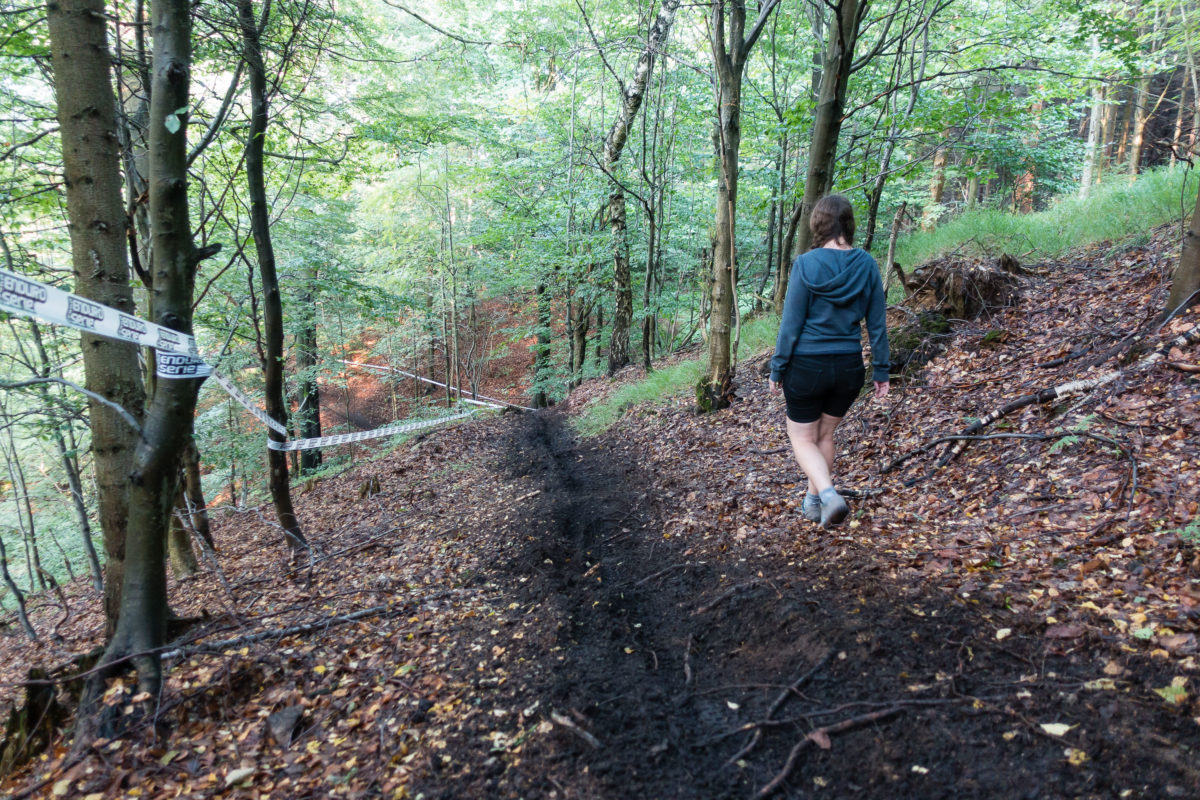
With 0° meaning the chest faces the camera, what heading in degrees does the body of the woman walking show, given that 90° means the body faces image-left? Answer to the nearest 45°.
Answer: approximately 180°

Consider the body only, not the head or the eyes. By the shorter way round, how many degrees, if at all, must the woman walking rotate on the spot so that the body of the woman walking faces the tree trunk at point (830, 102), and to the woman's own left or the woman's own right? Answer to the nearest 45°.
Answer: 0° — they already face it

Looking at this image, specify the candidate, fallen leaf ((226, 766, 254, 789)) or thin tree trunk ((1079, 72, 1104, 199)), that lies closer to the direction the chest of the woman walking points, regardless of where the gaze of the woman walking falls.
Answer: the thin tree trunk

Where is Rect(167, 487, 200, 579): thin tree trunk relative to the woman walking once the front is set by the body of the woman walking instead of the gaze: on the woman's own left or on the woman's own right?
on the woman's own left

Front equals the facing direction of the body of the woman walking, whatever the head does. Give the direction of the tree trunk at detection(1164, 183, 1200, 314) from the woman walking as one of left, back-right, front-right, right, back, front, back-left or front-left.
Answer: front-right

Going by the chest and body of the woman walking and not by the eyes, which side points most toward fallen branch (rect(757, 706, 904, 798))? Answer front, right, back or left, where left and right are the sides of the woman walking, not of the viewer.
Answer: back

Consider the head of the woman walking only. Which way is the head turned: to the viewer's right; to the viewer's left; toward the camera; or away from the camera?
away from the camera

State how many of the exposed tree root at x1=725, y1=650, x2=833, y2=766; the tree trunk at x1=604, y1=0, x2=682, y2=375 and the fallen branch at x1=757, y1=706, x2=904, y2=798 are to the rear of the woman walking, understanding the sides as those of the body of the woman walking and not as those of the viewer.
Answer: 2

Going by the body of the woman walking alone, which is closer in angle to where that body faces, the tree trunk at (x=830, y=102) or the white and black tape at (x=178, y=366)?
the tree trunk

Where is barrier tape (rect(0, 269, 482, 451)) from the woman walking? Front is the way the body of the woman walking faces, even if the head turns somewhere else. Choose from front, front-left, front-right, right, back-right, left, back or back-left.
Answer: back-left

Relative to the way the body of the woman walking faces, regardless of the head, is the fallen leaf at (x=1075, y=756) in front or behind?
behind

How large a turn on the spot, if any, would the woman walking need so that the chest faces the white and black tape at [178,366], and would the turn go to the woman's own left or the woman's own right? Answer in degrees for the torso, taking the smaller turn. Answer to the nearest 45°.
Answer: approximately 135° to the woman's own left
